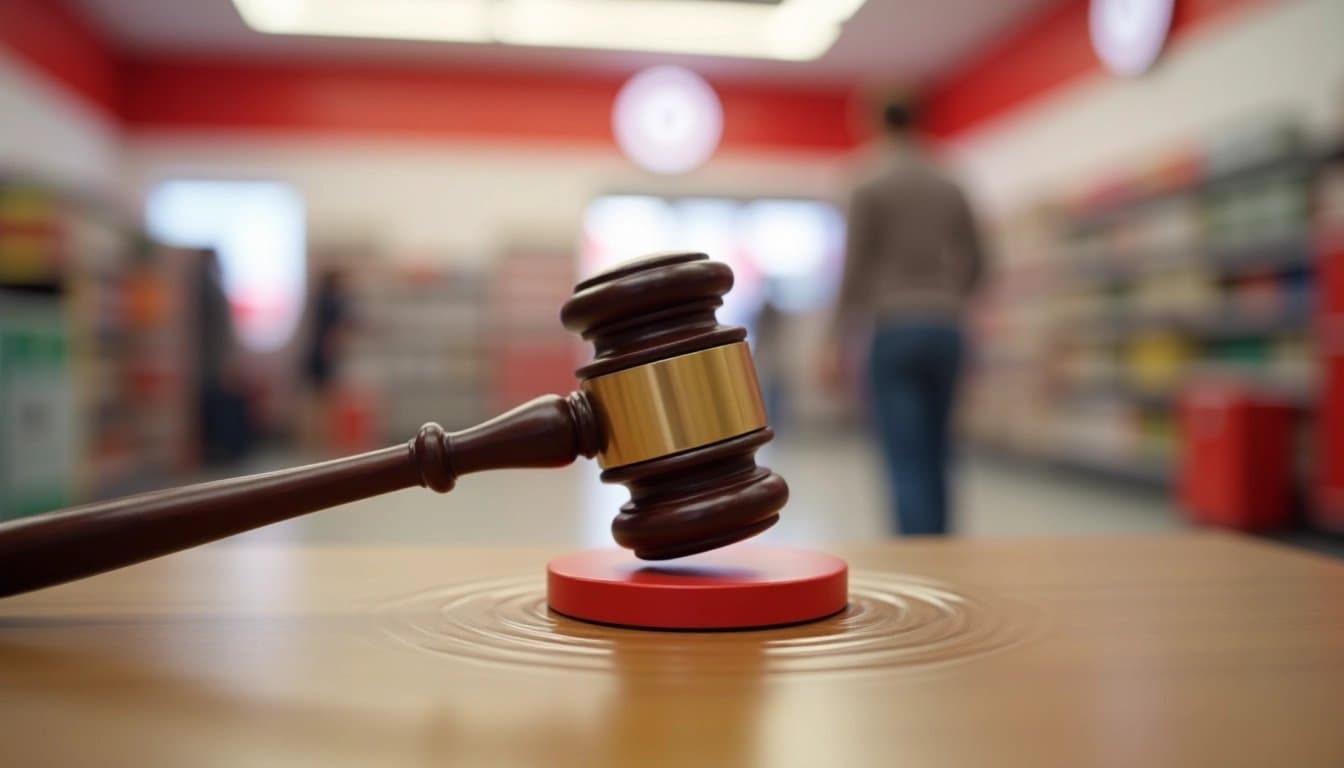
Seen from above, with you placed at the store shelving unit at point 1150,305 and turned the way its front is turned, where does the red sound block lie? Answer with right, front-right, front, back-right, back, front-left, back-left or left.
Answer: front-left

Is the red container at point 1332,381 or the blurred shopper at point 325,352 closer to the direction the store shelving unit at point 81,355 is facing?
the red container

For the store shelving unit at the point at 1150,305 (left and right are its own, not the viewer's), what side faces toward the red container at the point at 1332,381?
left

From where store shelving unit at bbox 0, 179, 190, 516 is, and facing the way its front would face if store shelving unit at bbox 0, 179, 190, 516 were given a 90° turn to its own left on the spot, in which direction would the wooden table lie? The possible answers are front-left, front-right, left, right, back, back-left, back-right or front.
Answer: back-right

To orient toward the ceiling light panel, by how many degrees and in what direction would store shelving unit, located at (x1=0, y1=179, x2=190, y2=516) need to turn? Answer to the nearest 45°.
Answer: approximately 45° to its left

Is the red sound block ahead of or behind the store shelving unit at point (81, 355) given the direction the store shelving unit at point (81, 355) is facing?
ahead

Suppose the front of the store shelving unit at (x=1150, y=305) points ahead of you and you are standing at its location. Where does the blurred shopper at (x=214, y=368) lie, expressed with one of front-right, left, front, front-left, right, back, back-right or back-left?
front-right

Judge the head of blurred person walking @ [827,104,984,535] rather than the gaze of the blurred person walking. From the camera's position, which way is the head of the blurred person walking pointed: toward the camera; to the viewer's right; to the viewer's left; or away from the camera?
away from the camera

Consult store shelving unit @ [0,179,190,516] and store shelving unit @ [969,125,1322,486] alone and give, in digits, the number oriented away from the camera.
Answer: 0

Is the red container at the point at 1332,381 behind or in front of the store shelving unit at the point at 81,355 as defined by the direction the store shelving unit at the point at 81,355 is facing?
in front

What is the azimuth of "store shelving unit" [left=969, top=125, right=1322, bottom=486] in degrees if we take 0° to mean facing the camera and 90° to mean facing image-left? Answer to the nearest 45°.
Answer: approximately 45°

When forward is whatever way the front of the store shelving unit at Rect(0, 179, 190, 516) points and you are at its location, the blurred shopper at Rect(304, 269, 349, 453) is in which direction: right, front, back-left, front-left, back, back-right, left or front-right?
left

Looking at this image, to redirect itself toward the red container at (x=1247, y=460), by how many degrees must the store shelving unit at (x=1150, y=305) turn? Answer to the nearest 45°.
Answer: approximately 45° to its left

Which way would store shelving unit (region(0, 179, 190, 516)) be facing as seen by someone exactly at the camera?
facing the viewer and to the right of the viewer

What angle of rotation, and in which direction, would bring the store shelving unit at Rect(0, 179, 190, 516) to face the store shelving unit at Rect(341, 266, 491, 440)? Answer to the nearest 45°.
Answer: approximately 90° to its left
